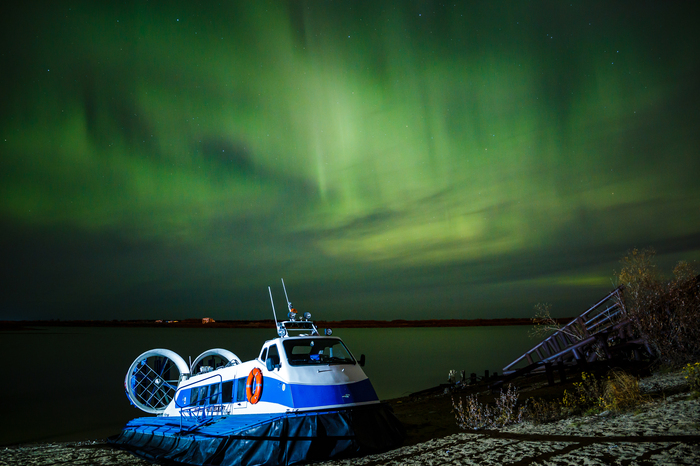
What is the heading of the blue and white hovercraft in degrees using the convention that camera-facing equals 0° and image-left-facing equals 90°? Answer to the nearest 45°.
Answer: approximately 315°

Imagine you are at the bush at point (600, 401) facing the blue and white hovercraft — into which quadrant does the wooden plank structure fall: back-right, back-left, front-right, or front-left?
back-right

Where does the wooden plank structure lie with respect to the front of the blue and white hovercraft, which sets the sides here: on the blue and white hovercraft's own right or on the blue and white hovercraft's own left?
on the blue and white hovercraft's own left

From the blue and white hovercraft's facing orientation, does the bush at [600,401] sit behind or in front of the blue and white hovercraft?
in front
